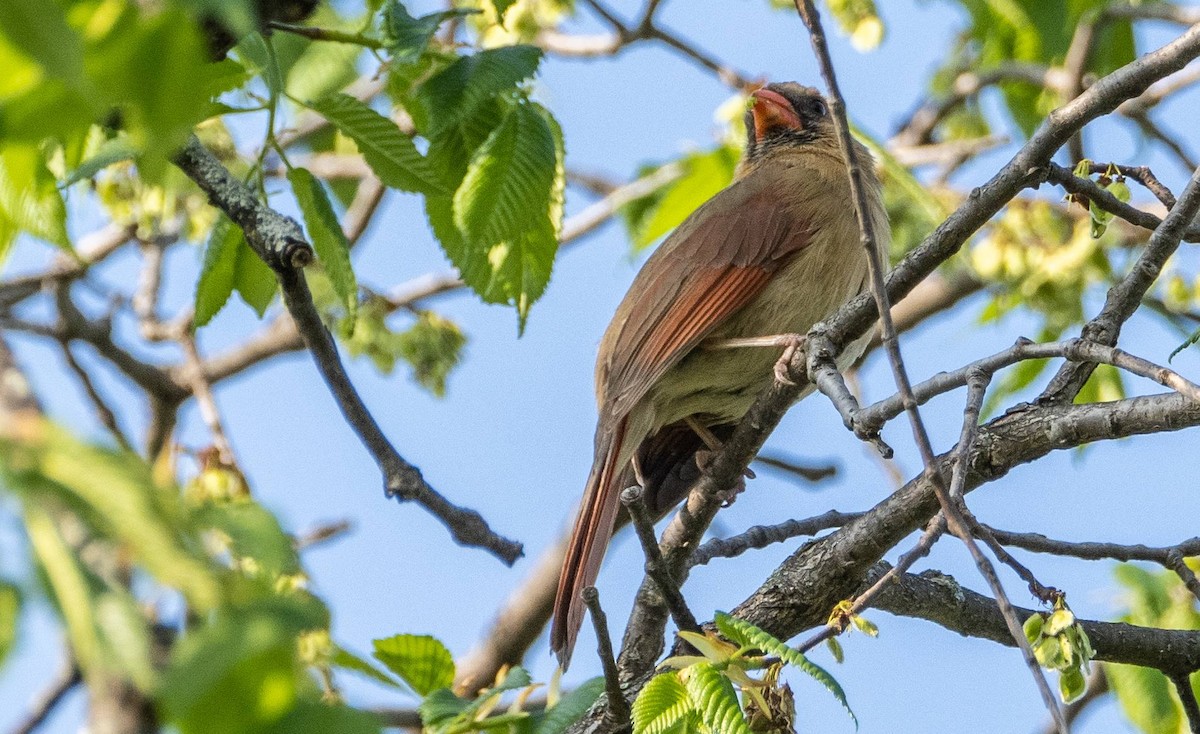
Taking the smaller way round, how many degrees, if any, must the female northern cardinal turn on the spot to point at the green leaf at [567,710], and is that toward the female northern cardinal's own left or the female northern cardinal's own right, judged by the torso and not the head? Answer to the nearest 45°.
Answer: approximately 90° to the female northern cardinal's own right

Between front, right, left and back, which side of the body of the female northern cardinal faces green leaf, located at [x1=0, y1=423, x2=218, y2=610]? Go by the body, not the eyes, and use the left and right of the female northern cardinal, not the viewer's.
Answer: right

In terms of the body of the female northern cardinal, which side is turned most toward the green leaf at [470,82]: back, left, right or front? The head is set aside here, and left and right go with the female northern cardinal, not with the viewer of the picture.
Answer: back

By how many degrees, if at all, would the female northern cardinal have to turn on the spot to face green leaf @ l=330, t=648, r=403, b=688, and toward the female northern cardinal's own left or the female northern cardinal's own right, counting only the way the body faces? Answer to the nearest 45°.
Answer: approximately 135° to the female northern cardinal's own right

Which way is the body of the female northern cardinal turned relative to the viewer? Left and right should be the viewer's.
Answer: facing to the right of the viewer
